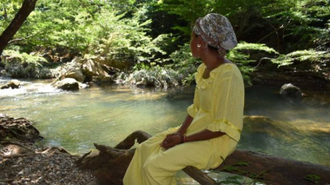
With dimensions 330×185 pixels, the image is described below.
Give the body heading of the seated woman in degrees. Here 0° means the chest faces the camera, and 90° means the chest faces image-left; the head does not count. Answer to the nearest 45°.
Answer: approximately 45°

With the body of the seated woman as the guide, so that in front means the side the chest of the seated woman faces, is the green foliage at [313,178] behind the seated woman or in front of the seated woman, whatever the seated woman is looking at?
behind

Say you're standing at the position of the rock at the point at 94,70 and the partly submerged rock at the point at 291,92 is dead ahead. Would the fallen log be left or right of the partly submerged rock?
right

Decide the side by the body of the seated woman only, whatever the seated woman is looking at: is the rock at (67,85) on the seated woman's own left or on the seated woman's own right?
on the seated woman's own right

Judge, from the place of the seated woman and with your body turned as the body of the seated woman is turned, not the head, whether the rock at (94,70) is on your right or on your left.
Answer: on your right

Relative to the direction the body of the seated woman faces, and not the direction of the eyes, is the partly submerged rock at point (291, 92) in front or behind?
behind

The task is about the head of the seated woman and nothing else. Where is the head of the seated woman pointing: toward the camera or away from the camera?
away from the camera
